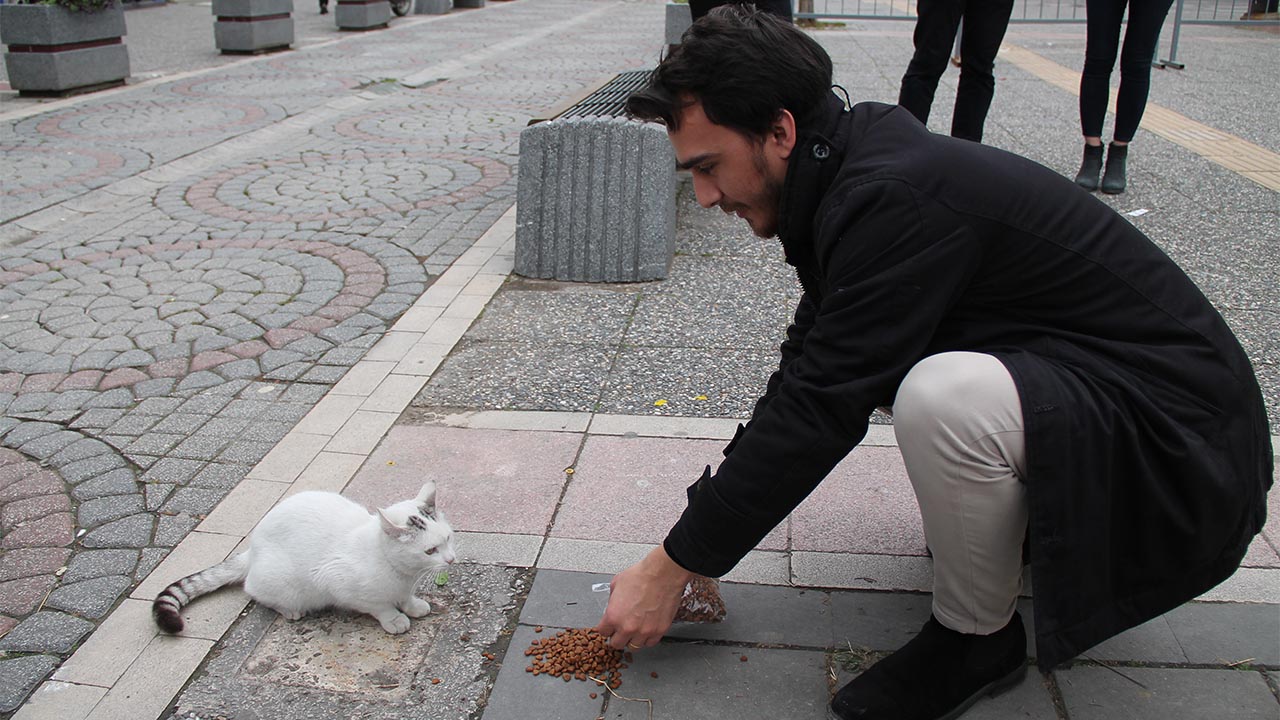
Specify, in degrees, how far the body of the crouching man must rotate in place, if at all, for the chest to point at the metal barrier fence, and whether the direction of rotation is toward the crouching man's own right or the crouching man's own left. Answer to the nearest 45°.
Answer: approximately 90° to the crouching man's own right

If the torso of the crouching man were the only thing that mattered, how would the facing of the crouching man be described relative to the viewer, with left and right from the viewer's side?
facing to the left of the viewer

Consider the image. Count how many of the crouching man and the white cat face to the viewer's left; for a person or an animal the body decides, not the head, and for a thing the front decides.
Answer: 1

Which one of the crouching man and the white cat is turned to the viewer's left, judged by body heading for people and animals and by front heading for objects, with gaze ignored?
the crouching man

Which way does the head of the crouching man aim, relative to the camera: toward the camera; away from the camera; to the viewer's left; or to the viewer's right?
to the viewer's left

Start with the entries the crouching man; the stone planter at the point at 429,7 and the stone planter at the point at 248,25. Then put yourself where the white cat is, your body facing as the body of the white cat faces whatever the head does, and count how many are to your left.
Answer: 2

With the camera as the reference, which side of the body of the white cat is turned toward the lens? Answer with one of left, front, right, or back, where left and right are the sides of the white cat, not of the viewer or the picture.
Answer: right

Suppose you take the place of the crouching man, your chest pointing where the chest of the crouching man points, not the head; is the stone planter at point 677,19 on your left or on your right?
on your right

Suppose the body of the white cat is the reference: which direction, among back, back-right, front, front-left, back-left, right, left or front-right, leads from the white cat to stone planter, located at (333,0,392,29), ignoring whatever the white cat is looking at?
left

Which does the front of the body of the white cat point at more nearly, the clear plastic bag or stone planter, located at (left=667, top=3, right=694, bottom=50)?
the clear plastic bag

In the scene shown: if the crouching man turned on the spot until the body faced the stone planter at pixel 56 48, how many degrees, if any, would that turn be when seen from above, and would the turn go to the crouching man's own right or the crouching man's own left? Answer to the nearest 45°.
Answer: approximately 45° to the crouching man's own right

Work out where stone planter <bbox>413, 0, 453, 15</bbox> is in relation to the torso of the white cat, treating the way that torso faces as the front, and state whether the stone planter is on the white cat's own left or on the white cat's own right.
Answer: on the white cat's own left

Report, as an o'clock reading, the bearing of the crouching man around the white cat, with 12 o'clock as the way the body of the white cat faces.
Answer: The crouching man is roughly at 1 o'clock from the white cat.
